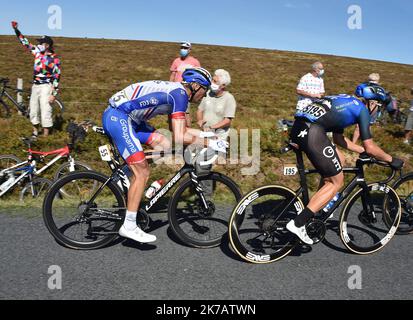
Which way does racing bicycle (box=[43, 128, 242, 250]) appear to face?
to the viewer's right

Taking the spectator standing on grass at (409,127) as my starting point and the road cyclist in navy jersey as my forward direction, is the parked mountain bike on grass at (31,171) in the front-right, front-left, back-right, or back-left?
front-right

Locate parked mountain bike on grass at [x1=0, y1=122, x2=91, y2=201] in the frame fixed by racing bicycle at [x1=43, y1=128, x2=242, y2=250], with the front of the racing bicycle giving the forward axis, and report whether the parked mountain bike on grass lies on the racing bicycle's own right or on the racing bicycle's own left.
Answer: on the racing bicycle's own left

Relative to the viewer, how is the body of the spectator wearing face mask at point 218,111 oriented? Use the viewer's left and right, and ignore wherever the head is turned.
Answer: facing the viewer and to the left of the viewer

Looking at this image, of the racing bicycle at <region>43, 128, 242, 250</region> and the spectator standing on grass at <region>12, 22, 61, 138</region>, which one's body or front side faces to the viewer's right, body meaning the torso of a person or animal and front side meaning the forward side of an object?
the racing bicycle

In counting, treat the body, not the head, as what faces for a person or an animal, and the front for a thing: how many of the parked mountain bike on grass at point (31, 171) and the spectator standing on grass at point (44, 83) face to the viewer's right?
1

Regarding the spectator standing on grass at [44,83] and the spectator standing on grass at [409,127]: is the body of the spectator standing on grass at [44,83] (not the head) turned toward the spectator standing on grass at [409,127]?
no

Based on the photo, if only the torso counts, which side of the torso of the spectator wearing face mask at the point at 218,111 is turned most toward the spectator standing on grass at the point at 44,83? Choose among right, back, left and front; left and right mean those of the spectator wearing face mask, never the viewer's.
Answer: right

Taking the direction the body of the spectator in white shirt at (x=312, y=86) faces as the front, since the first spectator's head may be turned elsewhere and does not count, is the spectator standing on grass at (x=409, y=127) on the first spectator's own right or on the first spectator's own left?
on the first spectator's own left

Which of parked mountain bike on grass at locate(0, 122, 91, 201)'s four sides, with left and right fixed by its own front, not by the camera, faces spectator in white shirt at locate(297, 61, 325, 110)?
front

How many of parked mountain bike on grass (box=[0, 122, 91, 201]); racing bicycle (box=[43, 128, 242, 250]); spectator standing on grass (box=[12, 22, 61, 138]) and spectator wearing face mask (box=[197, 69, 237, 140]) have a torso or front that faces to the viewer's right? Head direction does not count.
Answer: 2

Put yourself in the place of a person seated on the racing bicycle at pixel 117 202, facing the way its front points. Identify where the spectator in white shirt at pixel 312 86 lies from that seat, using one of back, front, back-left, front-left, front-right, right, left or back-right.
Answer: front-left

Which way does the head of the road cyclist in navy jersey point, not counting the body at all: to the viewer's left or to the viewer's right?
to the viewer's right

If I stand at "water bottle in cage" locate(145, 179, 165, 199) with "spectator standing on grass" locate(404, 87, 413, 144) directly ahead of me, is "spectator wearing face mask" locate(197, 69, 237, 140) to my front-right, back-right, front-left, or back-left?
front-left

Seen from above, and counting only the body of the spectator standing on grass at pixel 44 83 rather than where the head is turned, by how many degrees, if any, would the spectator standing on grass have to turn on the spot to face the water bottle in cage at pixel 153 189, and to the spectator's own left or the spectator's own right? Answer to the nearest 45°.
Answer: approximately 45° to the spectator's own left

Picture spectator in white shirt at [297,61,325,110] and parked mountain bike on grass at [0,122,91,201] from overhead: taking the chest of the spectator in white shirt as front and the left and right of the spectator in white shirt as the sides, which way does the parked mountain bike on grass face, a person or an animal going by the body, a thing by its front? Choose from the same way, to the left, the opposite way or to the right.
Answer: to the left

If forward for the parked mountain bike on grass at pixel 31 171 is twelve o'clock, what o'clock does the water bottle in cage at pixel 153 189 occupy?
The water bottle in cage is roughly at 2 o'clock from the parked mountain bike on grass.

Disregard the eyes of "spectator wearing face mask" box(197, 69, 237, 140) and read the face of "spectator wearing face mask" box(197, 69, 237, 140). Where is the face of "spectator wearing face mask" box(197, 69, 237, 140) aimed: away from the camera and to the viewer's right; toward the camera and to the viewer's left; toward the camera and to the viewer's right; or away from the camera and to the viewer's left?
toward the camera and to the viewer's left

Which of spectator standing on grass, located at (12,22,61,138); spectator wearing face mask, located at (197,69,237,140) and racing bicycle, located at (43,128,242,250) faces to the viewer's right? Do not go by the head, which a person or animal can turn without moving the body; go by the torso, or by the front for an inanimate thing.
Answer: the racing bicycle

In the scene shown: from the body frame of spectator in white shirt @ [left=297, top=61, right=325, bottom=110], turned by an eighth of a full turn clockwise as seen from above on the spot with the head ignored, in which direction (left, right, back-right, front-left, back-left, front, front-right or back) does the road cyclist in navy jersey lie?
front
